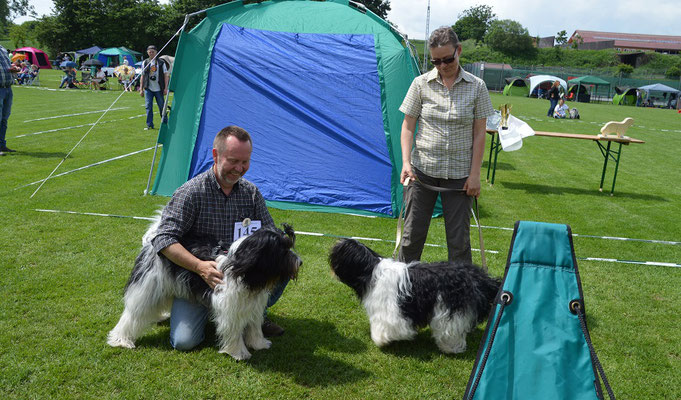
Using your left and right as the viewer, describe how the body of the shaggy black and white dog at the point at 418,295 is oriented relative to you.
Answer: facing to the left of the viewer

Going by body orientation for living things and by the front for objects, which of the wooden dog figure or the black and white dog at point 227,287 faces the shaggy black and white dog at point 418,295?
the black and white dog

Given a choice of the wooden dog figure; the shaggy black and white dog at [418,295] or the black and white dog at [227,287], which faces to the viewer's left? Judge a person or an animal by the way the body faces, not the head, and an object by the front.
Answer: the shaggy black and white dog

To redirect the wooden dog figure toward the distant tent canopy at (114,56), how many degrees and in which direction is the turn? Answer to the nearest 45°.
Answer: approximately 135° to its left

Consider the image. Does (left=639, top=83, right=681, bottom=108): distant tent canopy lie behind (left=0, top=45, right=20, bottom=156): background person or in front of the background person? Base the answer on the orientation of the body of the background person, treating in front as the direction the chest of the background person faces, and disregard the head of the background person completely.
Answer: in front

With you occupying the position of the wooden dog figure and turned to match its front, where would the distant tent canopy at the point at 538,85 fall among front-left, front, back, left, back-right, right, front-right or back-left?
left

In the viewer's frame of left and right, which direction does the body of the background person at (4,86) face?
facing to the right of the viewer

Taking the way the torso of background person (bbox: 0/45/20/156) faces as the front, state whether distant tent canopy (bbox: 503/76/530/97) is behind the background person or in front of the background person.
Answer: in front

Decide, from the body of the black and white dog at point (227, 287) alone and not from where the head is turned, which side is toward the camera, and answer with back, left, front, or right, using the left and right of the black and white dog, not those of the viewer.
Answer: right

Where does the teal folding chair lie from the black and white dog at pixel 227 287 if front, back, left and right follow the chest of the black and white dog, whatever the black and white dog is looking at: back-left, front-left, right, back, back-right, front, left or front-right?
front-right

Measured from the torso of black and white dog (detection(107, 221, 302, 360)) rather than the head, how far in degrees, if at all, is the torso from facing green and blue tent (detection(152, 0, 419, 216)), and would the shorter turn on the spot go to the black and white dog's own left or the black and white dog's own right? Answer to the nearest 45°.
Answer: approximately 90° to the black and white dog's own left
